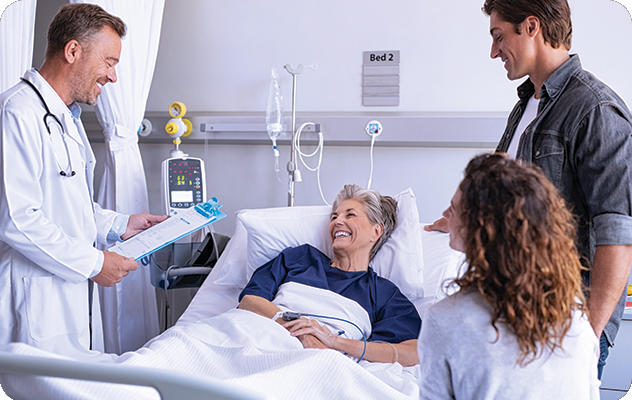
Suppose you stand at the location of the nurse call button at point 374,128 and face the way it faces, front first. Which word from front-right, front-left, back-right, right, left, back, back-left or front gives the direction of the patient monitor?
right

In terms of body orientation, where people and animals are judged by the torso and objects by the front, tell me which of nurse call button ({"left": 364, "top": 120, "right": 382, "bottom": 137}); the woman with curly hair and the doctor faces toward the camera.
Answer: the nurse call button

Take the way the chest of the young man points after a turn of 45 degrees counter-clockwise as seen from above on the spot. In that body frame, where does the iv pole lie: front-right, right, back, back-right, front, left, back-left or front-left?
back-right

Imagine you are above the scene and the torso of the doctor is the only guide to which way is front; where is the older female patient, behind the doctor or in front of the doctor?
in front

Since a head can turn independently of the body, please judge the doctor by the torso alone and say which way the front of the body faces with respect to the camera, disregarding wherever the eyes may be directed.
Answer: to the viewer's right

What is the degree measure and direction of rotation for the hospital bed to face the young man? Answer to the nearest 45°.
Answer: approximately 135° to its left

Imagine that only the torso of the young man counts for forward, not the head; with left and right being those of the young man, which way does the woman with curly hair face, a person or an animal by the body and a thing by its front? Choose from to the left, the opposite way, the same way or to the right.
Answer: to the right

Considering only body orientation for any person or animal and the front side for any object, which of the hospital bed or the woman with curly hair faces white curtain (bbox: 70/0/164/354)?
the woman with curly hair

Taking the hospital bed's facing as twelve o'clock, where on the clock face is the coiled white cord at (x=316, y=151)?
The coiled white cord is roughly at 5 o'clock from the hospital bed.

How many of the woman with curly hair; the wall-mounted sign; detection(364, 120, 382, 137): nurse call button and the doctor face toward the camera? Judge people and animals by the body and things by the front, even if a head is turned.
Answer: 2

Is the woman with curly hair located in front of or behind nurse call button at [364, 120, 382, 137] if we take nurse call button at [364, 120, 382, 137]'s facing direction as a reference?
in front

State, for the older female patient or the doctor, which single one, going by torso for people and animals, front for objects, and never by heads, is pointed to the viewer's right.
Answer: the doctor

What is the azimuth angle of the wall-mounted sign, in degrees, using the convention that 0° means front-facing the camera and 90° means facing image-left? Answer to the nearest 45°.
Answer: approximately 0°

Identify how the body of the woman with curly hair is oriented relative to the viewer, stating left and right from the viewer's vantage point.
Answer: facing away from the viewer and to the left of the viewer

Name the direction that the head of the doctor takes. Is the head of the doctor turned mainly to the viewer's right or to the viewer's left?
to the viewer's right

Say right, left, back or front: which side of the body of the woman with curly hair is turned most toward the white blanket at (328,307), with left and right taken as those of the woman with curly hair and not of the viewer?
front
